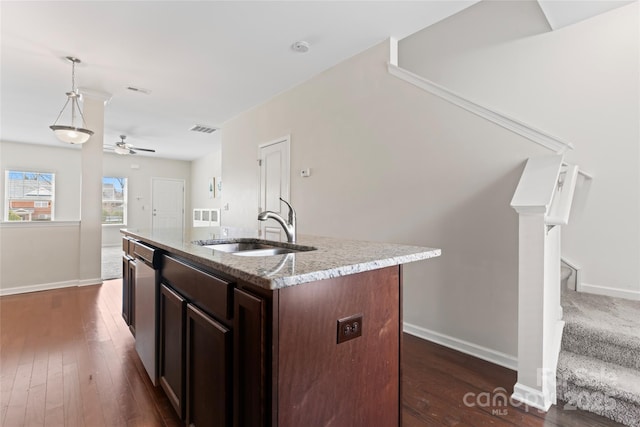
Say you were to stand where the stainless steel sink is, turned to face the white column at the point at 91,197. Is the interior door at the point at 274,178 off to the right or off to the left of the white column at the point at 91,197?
right

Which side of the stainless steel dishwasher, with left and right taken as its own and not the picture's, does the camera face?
left

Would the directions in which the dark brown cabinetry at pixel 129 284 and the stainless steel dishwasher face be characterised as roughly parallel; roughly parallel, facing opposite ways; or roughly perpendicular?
roughly parallel

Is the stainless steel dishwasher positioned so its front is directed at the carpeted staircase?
no

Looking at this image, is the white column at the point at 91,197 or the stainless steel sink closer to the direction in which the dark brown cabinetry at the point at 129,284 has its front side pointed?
the white column

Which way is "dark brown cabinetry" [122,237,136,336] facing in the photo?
to the viewer's left

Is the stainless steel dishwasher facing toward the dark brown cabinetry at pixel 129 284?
no

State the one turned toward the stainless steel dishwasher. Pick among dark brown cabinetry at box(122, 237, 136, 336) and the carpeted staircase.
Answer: the carpeted staircase

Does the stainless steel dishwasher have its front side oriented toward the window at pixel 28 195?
no

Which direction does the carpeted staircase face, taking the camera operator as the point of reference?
facing the viewer and to the left of the viewer

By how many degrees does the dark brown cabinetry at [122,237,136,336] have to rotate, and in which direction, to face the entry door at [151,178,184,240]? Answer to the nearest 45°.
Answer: approximately 90° to its right

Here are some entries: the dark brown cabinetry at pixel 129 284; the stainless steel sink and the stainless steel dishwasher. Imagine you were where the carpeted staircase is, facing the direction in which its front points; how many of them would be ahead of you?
3

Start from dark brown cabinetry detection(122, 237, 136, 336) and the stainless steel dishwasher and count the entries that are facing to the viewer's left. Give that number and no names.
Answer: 2

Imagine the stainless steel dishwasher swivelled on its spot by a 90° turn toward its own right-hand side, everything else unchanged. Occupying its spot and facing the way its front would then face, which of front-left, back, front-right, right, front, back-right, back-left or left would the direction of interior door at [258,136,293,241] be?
front-right

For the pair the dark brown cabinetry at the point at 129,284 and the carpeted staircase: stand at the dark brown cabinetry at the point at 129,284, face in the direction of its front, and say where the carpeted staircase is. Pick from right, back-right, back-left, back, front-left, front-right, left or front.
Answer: back-left

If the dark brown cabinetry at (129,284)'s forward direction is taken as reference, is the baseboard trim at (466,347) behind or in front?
behind
